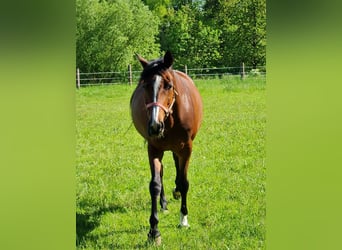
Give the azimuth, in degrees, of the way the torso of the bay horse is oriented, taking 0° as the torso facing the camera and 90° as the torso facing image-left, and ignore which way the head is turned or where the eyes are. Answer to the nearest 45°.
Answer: approximately 0°
